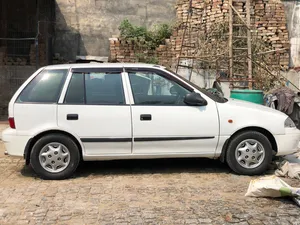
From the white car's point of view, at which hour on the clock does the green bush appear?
The green bush is roughly at 9 o'clock from the white car.

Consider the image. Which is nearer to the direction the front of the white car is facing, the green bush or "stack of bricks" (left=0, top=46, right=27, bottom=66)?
the green bush

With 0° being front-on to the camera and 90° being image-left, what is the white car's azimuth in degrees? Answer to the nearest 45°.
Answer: approximately 270°

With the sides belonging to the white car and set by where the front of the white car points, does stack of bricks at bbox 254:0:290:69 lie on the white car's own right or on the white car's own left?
on the white car's own left

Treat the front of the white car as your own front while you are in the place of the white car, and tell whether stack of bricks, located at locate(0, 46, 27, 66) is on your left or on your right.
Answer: on your left
